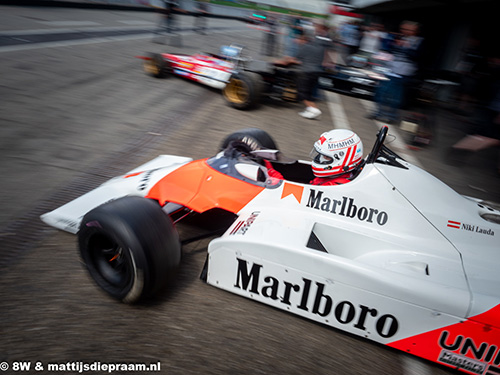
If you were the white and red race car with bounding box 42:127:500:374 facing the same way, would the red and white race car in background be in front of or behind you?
in front

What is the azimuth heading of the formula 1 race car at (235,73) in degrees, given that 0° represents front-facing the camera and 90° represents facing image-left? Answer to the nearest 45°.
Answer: approximately 135°

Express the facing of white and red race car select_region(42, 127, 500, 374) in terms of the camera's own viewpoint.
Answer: facing away from the viewer and to the left of the viewer

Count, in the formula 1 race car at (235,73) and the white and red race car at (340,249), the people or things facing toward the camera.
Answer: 0

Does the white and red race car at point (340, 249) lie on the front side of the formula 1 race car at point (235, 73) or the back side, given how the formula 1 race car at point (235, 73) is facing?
on the back side

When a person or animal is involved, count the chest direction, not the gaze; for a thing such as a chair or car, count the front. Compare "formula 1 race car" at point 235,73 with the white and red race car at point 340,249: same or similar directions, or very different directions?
same or similar directions
